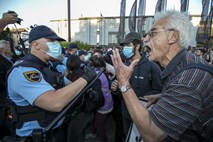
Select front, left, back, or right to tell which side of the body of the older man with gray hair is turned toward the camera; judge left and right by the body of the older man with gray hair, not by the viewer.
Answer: left

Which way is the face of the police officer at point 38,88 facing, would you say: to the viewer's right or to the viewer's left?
to the viewer's right

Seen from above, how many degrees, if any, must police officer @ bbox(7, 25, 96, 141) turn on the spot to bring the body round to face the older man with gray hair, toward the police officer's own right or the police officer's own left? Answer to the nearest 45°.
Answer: approximately 45° to the police officer's own right

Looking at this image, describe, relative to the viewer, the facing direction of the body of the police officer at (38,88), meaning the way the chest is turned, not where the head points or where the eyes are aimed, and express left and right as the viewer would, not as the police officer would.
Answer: facing to the right of the viewer

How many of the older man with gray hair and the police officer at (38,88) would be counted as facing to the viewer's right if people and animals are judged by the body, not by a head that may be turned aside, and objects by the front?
1

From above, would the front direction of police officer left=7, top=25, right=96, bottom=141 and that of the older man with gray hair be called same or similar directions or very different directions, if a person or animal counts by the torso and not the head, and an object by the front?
very different directions
